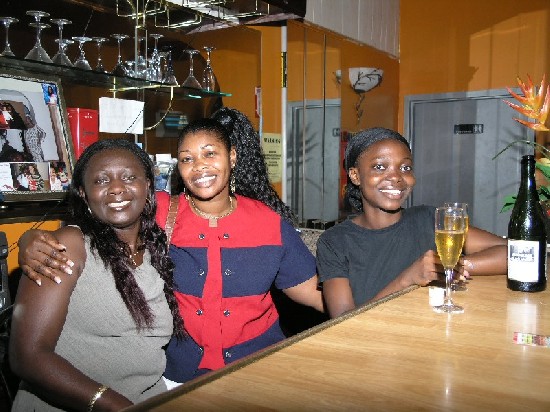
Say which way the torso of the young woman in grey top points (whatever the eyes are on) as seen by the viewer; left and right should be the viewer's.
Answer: facing the viewer and to the right of the viewer

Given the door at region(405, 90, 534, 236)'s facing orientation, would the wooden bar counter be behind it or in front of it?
in front

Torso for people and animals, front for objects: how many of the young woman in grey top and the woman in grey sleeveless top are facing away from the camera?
0

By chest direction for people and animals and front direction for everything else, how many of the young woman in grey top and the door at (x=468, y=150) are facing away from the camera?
0

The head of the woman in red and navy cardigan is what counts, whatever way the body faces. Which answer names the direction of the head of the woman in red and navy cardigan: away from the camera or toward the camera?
toward the camera

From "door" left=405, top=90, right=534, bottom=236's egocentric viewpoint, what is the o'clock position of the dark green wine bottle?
The dark green wine bottle is roughly at 12 o'clock from the door.

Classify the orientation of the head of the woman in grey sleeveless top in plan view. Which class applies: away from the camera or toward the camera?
toward the camera

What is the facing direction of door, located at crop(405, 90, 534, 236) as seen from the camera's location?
facing the viewer

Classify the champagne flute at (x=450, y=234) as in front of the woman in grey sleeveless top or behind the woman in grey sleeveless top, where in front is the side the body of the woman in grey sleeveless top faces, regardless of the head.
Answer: in front

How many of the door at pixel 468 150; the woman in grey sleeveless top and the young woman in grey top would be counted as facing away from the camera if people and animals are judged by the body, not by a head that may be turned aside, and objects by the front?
0
